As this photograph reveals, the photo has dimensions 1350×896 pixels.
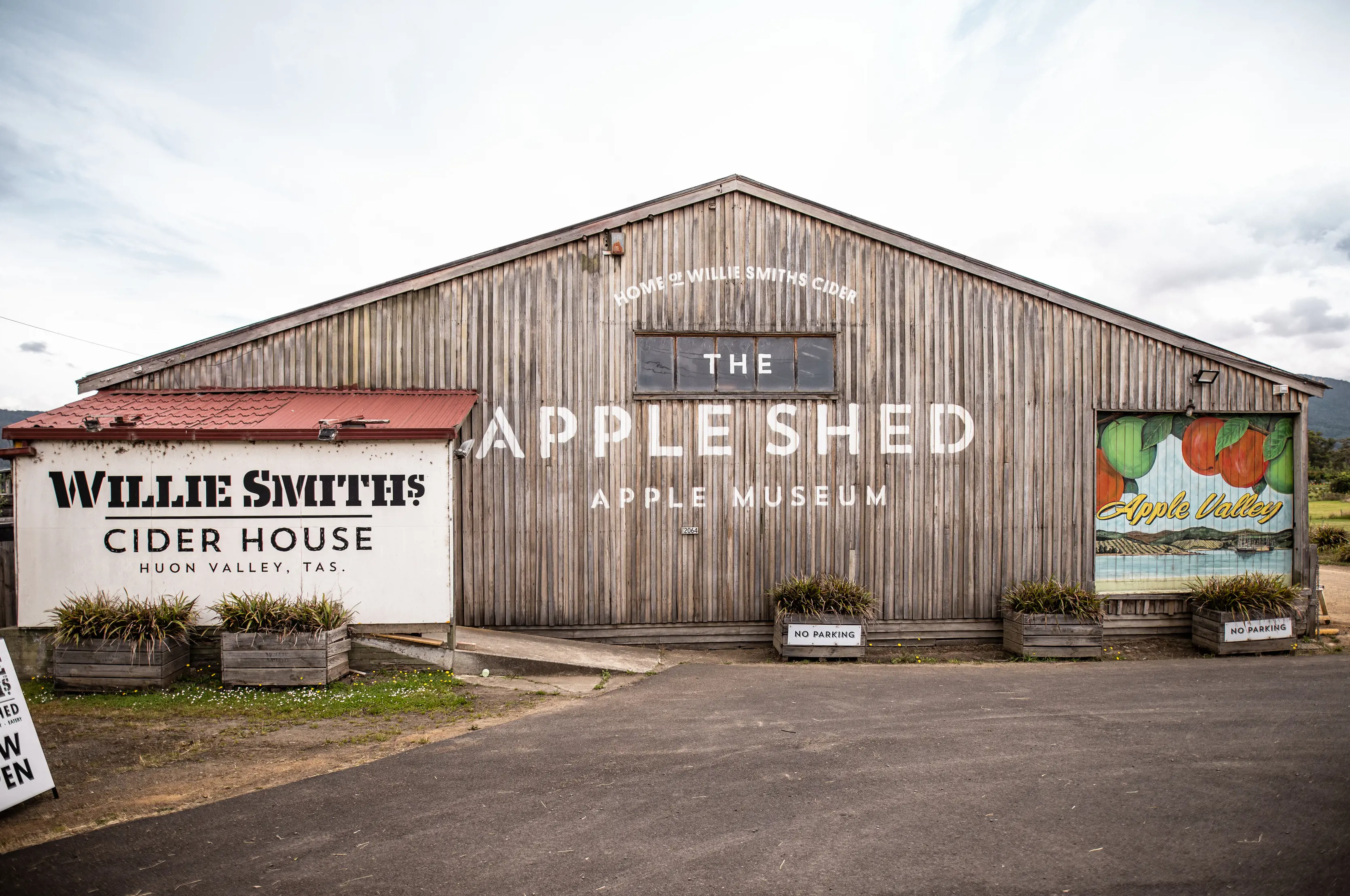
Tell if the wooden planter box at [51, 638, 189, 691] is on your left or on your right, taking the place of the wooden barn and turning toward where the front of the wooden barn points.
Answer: on your right

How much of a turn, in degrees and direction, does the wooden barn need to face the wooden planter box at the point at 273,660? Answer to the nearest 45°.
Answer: approximately 45° to its right

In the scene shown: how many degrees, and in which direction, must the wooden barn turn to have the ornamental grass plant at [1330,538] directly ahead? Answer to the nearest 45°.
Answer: approximately 135° to its left

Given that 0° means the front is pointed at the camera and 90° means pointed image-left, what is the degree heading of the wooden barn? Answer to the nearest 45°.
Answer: approximately 0°
